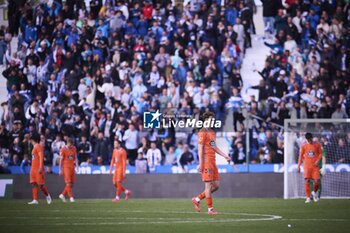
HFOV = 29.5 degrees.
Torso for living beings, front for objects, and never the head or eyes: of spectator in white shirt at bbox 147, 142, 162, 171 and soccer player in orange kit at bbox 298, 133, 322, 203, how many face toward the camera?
2

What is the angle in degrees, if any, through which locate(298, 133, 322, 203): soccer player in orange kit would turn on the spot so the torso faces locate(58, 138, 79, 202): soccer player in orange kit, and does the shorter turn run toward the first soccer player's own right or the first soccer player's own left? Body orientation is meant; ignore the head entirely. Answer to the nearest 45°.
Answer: approximately 90° to the first soccer player's own right

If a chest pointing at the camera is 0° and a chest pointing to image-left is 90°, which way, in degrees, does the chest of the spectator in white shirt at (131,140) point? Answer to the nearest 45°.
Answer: approximately 0°

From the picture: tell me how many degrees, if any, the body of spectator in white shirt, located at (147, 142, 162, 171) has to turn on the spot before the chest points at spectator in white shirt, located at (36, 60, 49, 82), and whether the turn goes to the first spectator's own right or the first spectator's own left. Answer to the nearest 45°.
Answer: approximately 135° to the first spectator's own right

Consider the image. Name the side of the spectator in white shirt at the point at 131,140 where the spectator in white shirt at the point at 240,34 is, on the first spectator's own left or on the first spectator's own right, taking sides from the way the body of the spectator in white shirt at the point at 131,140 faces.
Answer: on the first spectator's own left

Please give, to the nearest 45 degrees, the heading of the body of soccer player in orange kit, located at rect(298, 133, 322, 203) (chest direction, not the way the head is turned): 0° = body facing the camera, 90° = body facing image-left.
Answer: approximately 0°

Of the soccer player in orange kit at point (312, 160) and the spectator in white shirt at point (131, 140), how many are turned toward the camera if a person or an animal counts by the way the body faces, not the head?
2

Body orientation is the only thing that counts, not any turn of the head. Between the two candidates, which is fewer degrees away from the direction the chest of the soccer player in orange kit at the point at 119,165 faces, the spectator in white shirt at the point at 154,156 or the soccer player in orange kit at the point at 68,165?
the soccer player in orange kit
